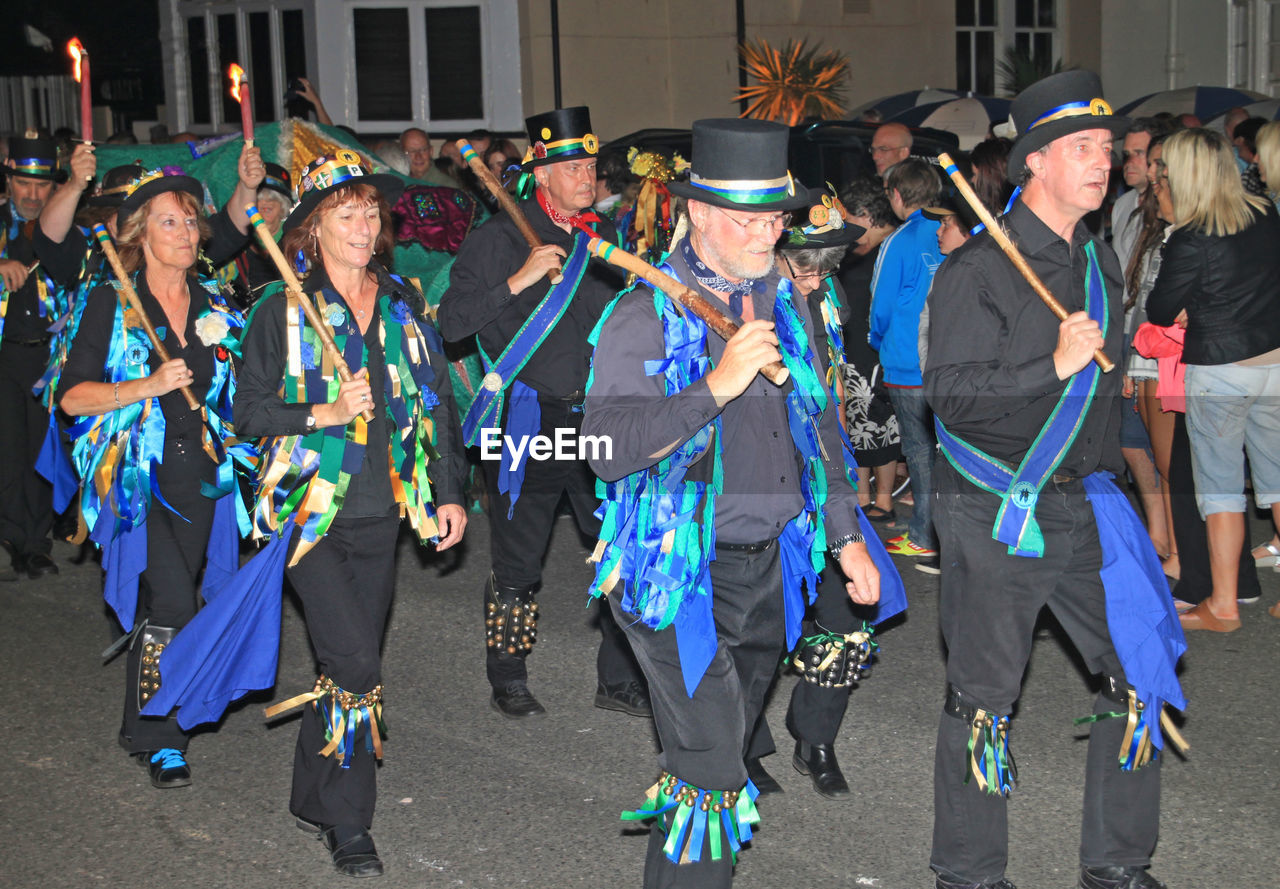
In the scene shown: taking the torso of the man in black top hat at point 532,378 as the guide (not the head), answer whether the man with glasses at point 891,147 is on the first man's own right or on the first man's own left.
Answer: on the first man's own left

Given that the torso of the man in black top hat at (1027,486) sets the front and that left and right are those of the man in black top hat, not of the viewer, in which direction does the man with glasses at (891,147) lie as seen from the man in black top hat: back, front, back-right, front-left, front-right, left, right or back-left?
back-left

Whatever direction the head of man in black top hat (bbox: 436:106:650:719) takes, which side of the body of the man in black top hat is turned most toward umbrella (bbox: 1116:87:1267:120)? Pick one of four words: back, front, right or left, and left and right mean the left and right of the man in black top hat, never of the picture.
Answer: left

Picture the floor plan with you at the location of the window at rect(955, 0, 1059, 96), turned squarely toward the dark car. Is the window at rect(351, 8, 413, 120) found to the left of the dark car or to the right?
right

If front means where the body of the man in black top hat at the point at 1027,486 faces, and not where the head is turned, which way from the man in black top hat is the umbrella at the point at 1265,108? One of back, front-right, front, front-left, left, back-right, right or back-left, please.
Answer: back-left

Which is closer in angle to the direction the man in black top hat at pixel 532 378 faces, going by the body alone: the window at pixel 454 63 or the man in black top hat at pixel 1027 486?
the man in black top hat

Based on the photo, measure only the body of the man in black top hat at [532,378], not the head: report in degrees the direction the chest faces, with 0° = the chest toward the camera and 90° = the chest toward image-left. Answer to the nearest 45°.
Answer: approximately 315°

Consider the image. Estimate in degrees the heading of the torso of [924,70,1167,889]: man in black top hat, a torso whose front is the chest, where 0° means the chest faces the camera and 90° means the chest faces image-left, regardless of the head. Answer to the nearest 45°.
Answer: approximately 315°

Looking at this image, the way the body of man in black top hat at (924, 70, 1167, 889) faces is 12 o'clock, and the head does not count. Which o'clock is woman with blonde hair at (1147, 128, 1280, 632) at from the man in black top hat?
The woman with blonde hair is roughly at 8 o'clock from the man in black top hat.

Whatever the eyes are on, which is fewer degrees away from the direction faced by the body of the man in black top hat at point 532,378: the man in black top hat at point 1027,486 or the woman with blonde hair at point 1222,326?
the man in black top hat
